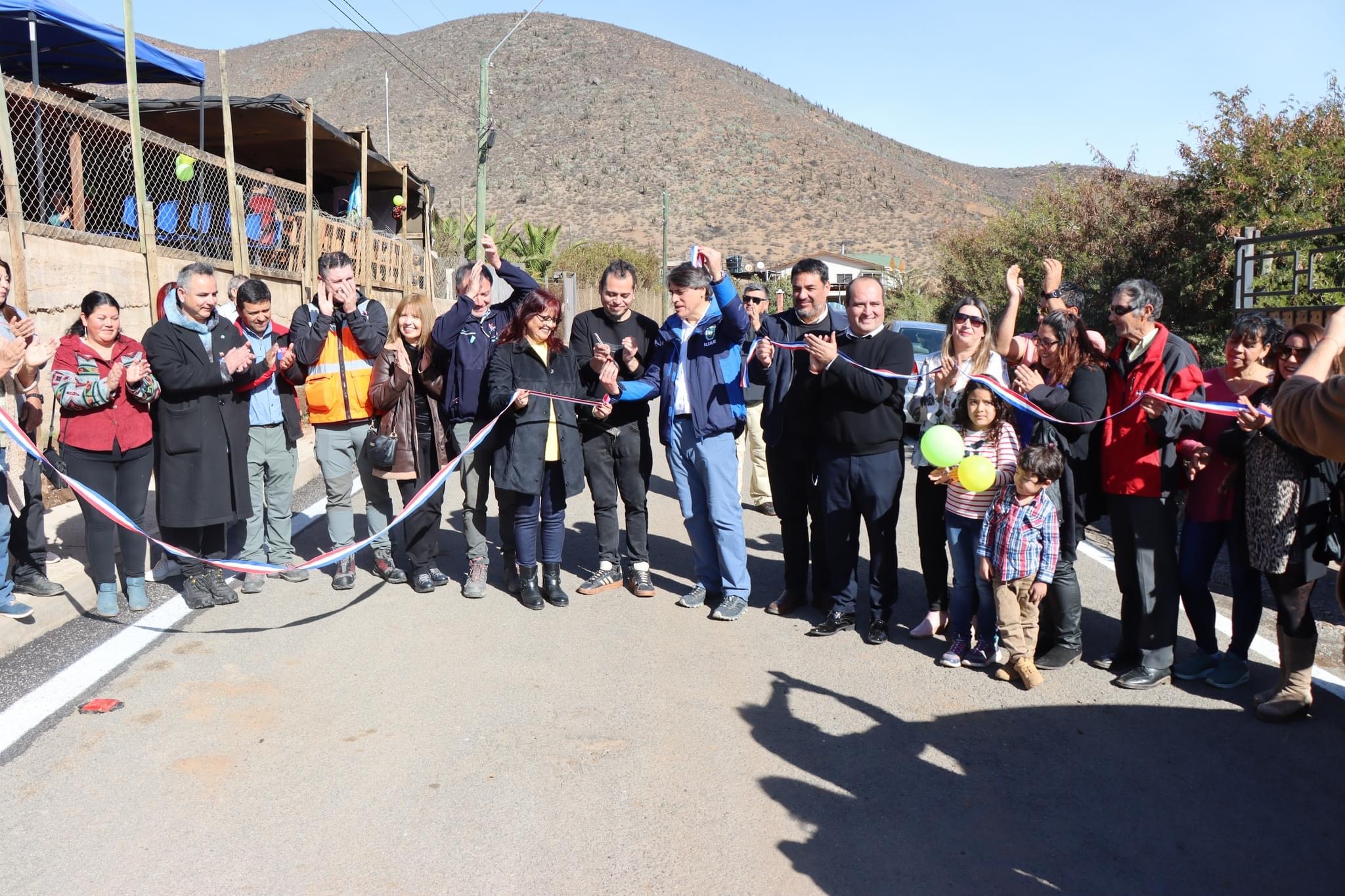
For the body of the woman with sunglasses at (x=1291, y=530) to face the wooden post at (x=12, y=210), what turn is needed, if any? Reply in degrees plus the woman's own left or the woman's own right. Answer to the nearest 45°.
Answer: approximately 45° to the woman's own right

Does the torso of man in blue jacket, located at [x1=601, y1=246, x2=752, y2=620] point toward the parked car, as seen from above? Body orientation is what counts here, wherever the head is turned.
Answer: no

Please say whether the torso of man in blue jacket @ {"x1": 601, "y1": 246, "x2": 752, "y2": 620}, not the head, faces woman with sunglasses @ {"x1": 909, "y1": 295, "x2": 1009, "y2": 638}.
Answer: no

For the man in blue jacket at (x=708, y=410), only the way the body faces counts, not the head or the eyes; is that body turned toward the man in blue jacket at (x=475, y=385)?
no

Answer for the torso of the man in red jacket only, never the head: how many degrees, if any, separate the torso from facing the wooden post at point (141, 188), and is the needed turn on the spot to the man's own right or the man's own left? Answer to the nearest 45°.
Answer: approximately 45° to the man's own right

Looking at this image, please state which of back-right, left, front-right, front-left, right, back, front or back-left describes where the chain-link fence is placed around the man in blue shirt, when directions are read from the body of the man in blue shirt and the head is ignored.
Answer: back

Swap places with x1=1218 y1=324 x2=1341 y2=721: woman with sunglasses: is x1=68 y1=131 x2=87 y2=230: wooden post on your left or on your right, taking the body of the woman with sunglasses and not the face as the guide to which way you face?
on your right

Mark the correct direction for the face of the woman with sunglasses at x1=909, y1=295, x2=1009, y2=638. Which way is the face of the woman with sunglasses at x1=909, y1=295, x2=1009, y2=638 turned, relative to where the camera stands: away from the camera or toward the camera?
toward the camera

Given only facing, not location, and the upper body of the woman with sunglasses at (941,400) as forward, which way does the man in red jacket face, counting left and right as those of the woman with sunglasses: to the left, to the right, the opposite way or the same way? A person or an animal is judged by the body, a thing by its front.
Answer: the same way

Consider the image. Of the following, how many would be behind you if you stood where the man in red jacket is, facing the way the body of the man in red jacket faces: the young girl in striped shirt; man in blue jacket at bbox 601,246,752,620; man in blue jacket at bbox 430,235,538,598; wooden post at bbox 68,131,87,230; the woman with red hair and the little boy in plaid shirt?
0

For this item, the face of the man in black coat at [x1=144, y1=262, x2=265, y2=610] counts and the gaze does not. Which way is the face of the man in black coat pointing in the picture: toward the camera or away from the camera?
toward the camera

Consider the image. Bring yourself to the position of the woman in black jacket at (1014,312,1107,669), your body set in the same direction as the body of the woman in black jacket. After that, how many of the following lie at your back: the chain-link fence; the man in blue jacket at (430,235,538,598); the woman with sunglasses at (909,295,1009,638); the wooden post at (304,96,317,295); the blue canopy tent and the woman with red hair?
0

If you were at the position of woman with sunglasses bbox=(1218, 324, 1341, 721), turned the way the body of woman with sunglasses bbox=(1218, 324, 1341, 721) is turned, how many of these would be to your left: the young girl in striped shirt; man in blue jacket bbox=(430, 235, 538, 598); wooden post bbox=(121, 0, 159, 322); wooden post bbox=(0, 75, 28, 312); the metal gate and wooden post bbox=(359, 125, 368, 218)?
0
